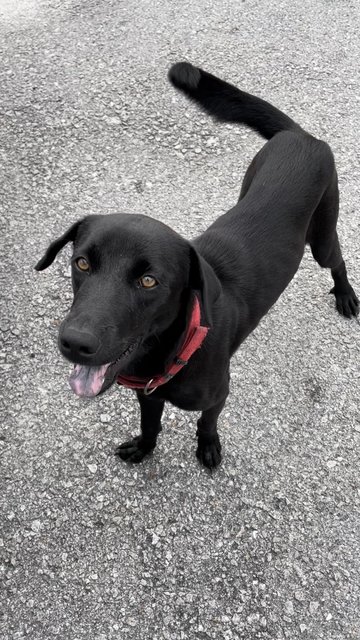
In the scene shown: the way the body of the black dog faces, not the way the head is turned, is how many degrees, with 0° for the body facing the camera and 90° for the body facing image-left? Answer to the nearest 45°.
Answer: approximately 45°
